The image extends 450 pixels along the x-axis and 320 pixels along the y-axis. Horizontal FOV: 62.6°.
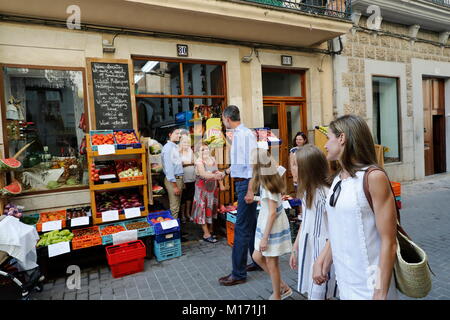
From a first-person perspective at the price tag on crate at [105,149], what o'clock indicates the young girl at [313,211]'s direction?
The young girl is roughly at 11 o'clock from the price tag on crate.

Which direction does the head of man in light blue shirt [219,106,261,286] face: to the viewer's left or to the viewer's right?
to the viewer's left

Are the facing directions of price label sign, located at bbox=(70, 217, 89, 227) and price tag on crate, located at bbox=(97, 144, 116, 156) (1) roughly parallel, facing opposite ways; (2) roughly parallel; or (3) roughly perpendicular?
roughly parallel

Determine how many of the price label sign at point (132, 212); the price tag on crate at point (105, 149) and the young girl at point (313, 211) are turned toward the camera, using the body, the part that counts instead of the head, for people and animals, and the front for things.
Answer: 2

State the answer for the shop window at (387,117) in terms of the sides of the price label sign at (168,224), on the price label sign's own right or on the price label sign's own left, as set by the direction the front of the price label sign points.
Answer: on the price label sign's own left

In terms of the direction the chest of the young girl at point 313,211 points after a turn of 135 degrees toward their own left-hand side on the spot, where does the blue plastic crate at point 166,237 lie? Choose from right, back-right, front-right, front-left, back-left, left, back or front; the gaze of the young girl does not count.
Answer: back-right

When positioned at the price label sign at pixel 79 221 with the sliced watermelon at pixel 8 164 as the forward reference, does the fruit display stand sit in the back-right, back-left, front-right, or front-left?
back-right

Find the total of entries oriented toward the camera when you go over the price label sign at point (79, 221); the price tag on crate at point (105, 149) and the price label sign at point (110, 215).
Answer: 3

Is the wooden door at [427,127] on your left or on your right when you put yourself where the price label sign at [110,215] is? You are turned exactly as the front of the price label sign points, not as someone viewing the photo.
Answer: on your left

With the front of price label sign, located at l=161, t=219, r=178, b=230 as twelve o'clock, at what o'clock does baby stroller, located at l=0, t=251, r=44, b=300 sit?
The baby stroller is roughly at 2 o'clock from the price label sign.

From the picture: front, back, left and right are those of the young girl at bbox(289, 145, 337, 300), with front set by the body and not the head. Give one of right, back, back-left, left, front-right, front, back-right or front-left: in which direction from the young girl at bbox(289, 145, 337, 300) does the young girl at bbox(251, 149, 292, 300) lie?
front

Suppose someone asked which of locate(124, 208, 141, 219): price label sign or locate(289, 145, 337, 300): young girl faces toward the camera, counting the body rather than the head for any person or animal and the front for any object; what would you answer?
the price label sign

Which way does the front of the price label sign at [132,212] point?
toward the camera

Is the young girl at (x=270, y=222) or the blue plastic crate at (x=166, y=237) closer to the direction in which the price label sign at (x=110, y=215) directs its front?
the young girl

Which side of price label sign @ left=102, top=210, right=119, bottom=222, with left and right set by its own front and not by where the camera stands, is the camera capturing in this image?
front

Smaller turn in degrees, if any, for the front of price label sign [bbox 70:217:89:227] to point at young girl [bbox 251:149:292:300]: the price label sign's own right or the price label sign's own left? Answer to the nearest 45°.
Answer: approximately 45° to the price label sign's own left

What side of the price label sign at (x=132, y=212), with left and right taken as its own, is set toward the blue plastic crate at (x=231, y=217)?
left

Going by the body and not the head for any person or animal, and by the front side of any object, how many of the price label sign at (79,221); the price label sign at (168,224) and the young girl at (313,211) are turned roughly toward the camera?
2
